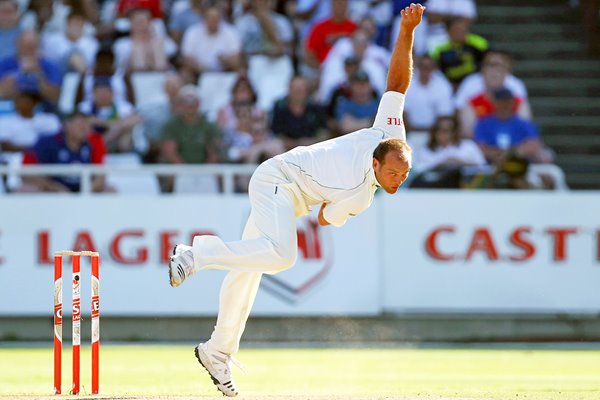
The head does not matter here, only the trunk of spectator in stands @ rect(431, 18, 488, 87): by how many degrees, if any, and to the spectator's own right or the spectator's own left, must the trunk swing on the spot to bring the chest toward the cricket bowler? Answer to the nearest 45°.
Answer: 0° — they already face them

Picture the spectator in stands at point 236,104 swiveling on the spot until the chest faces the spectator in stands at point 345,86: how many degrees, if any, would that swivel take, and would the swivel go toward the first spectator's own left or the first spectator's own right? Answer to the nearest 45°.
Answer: approximately 90° to the first spectator's own left

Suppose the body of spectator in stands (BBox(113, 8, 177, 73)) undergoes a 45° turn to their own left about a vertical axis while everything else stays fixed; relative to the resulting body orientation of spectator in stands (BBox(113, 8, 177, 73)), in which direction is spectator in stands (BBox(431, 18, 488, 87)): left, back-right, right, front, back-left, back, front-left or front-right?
front-left

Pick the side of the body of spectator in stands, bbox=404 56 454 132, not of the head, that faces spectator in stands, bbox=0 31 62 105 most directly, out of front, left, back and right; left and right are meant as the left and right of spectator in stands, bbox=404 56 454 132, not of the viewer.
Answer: right

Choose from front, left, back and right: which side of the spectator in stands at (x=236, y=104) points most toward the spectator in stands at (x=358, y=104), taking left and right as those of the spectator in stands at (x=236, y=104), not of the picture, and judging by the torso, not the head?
left
